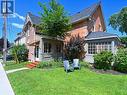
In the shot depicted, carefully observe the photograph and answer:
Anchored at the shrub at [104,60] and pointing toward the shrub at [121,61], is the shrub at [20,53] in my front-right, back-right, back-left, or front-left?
back-left

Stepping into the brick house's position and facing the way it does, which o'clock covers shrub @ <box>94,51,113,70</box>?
The shrub is roughly at 10 o'clock from the brick house.

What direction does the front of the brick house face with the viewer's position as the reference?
facing the viewer and to the left of the viewer

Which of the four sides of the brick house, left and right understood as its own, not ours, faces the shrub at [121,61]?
left
